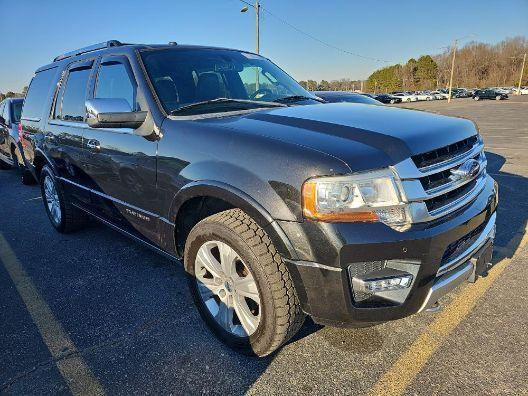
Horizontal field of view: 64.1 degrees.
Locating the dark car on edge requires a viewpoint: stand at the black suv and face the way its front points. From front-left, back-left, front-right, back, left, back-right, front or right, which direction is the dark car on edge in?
back

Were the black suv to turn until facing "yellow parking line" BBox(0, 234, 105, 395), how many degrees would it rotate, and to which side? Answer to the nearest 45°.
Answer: approximately 135° to its right

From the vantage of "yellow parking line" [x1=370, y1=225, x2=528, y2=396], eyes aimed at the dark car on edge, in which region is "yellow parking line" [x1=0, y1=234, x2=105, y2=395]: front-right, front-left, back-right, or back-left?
front-left

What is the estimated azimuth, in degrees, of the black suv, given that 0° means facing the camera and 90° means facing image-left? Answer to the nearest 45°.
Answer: approximately 315°
